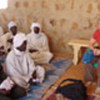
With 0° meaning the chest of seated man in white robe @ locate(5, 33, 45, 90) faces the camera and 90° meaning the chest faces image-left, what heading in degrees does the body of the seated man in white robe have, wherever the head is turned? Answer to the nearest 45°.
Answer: approximately 315°

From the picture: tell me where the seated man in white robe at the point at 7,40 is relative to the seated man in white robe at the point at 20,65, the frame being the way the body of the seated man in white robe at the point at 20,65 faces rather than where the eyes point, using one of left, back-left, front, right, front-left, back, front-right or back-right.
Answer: back-left

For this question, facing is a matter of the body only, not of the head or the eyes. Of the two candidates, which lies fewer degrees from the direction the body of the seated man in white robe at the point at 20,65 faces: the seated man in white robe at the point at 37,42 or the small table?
the small table

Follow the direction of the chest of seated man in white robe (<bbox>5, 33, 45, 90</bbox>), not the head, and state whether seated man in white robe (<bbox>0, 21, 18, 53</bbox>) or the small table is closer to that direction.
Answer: the small table
